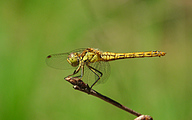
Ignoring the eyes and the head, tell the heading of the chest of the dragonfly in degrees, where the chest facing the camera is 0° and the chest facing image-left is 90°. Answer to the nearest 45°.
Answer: approximately 90°
